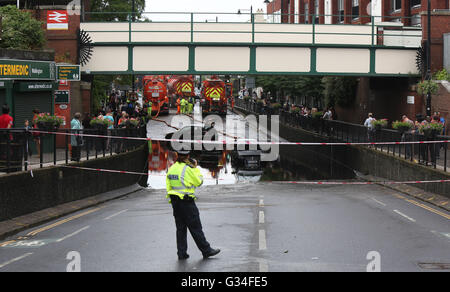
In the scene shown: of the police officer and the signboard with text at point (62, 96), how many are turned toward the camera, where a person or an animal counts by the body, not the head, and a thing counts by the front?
1

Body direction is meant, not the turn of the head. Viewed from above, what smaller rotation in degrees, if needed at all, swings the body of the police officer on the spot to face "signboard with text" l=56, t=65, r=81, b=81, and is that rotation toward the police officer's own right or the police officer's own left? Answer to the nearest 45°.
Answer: approximately 45° to the police officer's own left

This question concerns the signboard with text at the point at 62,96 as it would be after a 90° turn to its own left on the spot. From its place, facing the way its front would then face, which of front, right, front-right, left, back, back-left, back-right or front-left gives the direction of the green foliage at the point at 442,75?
front

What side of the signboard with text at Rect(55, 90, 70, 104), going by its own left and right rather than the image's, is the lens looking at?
front

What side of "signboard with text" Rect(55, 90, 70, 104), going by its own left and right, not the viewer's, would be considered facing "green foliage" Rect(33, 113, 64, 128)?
front

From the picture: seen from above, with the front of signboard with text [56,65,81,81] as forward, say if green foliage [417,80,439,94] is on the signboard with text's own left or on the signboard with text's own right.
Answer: on the signboard with text's own left

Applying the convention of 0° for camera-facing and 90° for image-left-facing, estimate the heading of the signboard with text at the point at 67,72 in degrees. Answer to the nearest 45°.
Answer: approximately 0°

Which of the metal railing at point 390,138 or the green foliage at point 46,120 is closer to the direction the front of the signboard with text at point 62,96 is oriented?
the green foliage

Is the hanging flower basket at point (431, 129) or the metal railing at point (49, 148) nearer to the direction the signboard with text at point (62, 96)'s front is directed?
the metal railing

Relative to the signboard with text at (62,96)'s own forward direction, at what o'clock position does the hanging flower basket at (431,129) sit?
The hanging flower basket is roughly at 10 o'clock from the signboard with text.

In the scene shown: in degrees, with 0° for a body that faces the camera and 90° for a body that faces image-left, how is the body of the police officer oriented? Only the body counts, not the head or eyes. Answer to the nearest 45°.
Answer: approximately 225°
